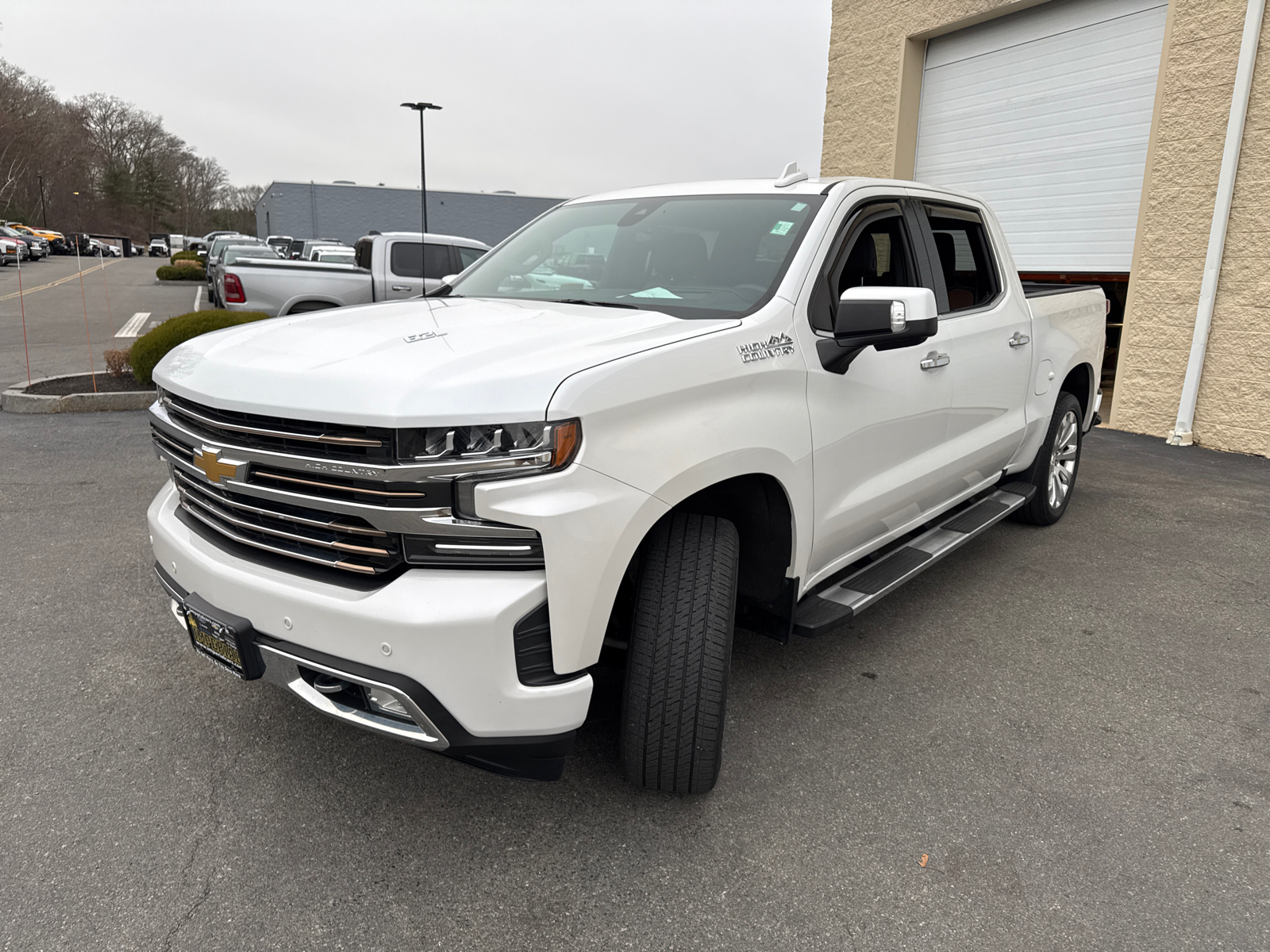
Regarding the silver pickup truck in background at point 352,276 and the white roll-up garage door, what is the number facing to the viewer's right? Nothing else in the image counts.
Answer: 1

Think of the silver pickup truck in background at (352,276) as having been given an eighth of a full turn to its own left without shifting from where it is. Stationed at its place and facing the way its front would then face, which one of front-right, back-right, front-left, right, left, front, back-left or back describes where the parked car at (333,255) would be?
front-left

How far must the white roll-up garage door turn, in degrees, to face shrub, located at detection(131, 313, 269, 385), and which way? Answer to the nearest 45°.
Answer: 0° — it already faces it

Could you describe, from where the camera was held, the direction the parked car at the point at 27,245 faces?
facing the viewer and to the right of the viewer

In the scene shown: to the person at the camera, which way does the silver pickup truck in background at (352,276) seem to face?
facing to the right of the viewer

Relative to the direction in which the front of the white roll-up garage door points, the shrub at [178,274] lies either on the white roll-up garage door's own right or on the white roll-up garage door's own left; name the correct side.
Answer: on the white roll-up garage door's own right

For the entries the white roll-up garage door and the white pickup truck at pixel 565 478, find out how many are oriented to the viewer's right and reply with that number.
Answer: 0

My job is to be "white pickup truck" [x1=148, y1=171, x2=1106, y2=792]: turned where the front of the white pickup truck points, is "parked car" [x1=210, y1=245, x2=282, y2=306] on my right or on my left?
on my right

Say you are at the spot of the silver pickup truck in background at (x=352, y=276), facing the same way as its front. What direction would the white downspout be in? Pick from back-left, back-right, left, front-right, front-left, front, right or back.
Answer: front-right
